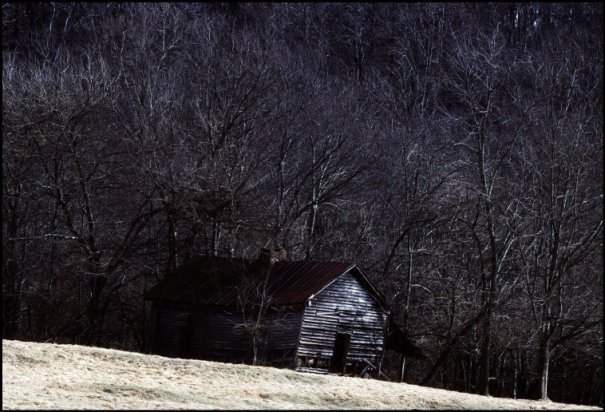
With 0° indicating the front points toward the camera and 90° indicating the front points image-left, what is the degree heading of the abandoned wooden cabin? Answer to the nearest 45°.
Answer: approximately 315°
